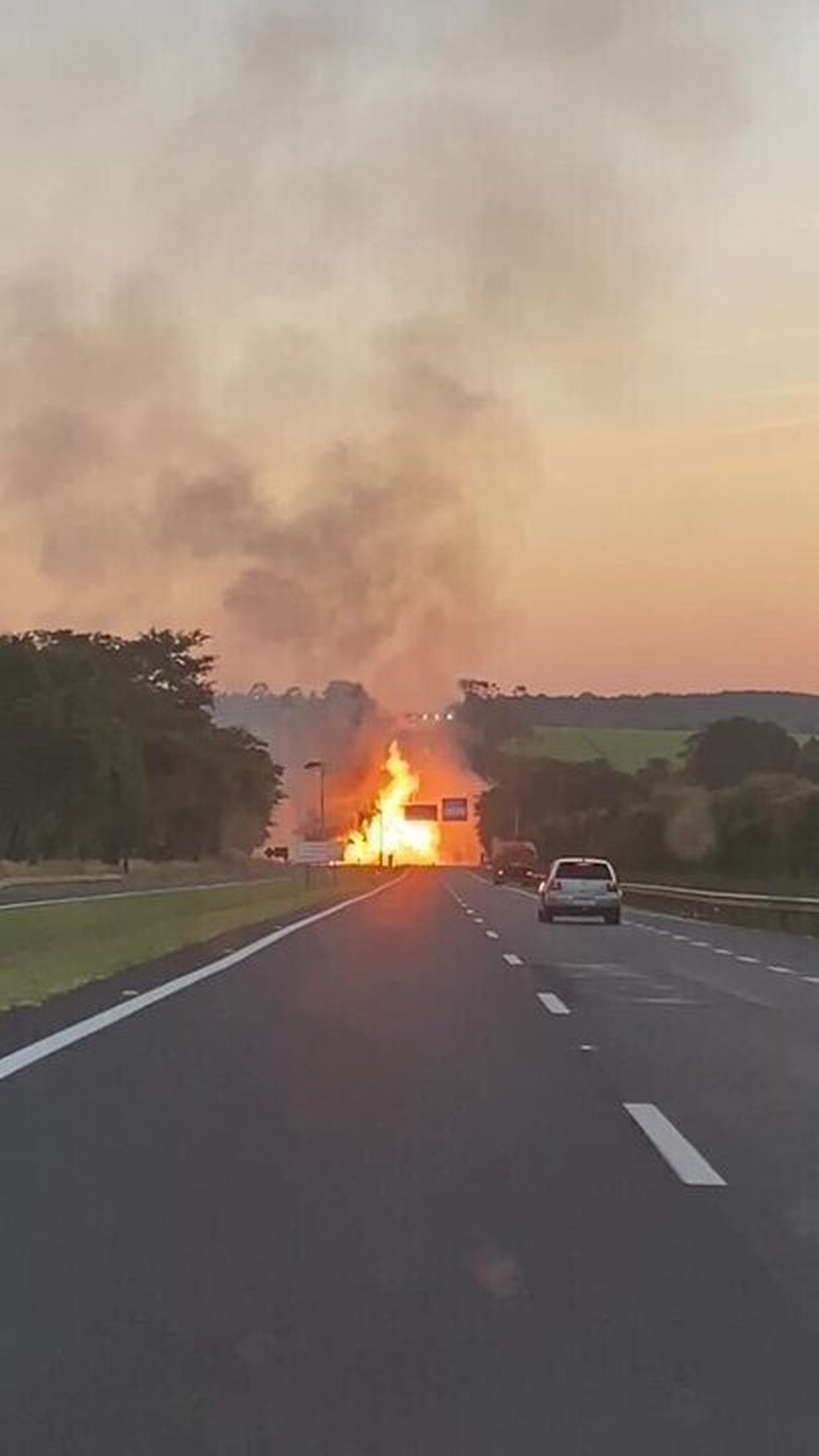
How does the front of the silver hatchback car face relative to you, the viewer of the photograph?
facing away from the viewer
